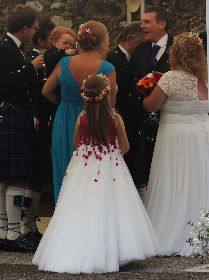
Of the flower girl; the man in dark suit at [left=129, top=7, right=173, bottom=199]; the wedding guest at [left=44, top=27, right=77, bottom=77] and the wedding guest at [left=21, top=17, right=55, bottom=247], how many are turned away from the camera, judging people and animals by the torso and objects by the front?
1

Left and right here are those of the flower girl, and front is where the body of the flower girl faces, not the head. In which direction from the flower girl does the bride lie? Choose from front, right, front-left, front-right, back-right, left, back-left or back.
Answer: front-right

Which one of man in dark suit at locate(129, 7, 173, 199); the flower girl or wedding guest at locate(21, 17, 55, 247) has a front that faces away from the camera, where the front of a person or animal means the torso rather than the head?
the flower girl

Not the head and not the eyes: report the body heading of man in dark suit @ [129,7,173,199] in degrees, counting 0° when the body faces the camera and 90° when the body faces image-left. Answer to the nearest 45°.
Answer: approximately 45°

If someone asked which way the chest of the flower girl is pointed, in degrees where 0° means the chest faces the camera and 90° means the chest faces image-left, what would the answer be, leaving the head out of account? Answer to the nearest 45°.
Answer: approximately 180°

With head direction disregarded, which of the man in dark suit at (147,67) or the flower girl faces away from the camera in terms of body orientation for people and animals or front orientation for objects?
the flower girl

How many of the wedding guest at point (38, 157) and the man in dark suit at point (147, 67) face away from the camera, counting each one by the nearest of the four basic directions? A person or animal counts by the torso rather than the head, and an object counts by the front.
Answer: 0

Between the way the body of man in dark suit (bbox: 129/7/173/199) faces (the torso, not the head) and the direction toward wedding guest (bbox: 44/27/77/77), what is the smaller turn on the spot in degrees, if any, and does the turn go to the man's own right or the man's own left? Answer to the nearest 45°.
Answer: approximately 45° to the man's own right

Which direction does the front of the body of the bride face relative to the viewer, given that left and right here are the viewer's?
facing away from the viewer and to the left of the viewer

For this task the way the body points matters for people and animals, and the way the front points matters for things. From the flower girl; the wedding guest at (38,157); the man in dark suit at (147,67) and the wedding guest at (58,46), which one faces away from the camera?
the flower girl

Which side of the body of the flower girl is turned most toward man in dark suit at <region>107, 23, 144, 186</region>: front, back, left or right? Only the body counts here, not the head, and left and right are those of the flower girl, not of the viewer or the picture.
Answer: front

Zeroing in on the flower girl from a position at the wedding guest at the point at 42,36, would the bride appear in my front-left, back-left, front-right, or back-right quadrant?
front-left
